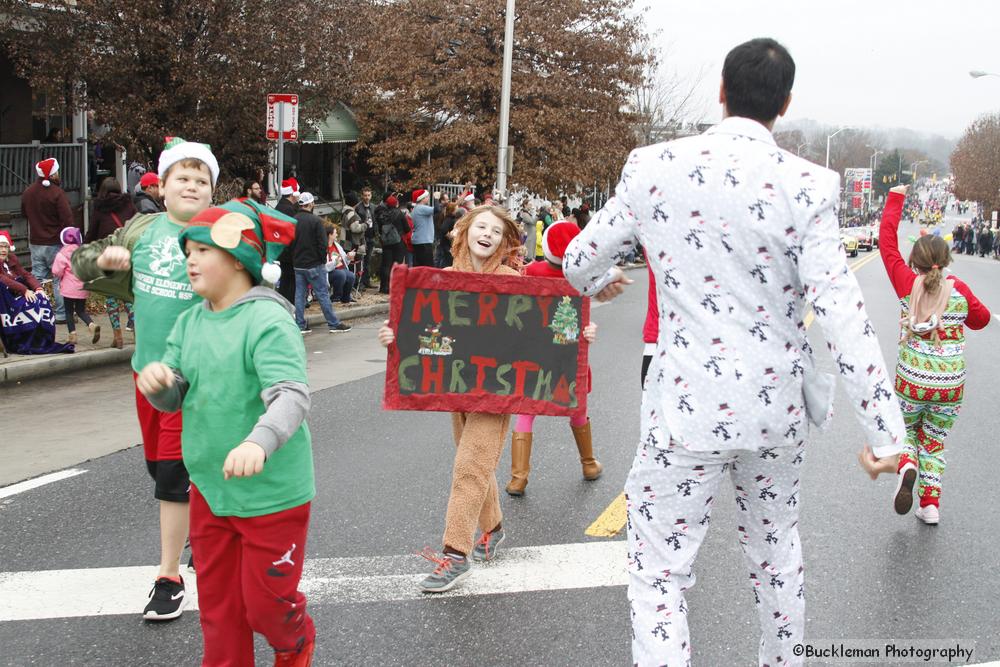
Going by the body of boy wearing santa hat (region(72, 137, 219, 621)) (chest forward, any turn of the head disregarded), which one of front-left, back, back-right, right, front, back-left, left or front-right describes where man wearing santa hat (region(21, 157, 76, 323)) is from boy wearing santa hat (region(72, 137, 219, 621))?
back

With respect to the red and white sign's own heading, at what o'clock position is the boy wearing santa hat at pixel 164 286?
The boy wearing santa hat is roughly at 12 o'clock from the red and white sign.

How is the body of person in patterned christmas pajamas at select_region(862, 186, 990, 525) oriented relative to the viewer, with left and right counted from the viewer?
facing away from the viewer

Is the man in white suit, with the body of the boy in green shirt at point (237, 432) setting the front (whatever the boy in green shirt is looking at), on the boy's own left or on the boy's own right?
on the boy's own left

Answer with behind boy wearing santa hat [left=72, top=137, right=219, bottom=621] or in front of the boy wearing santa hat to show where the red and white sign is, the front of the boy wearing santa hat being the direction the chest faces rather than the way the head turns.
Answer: behind

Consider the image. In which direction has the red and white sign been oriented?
toward the camera

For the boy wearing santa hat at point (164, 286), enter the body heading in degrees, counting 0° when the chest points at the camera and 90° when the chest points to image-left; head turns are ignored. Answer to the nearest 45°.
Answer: approximately 0°

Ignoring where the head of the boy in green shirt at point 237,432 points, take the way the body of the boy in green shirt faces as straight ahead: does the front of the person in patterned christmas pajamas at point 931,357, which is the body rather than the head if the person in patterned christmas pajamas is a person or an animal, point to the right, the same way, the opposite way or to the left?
the opposite way

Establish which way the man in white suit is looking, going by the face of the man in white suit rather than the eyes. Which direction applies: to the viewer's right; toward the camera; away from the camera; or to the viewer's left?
away from the camera

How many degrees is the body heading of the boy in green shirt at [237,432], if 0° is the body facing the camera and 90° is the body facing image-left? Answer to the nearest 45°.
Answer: approximately 45°

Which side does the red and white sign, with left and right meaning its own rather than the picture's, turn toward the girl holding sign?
front

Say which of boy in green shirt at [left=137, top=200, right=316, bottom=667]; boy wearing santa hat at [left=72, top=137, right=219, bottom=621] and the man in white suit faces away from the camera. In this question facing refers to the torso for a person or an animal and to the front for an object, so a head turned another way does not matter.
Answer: the man in white suit

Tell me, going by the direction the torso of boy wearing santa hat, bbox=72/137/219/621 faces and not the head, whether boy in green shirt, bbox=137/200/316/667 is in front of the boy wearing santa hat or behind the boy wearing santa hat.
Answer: in front

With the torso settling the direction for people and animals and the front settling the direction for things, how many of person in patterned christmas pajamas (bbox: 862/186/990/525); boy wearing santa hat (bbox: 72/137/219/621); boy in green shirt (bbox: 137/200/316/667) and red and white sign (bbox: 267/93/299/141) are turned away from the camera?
1

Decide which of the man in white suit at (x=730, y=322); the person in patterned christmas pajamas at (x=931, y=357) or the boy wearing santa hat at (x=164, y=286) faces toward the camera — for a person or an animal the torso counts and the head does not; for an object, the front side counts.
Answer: the boy wearing santa hat

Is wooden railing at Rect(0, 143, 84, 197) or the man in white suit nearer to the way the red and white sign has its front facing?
the man in white suit

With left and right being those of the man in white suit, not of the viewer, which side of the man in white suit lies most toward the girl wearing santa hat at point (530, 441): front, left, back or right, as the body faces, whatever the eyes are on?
front
